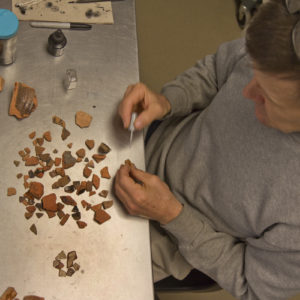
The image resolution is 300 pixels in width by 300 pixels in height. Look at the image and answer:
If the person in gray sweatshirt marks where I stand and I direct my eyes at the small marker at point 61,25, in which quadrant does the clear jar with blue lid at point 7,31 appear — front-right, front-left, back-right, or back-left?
front-left

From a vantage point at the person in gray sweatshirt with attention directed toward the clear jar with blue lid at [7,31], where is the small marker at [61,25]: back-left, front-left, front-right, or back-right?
front-right

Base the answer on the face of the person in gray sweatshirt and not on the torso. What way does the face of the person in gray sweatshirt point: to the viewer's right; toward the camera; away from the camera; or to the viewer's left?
to the viewer's left

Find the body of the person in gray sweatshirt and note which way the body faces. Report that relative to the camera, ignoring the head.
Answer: to the viewer's left
